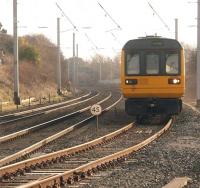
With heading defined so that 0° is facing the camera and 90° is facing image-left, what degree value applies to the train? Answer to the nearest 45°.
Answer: approximately 0°

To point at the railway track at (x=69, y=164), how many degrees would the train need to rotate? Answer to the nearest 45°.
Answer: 0° — it already faces it
